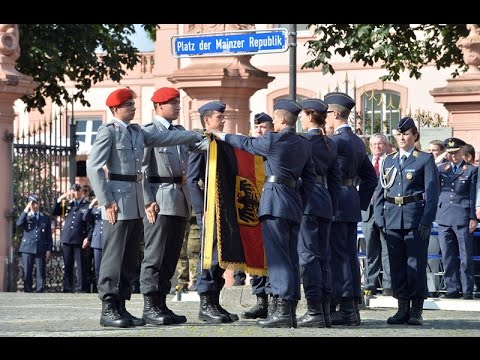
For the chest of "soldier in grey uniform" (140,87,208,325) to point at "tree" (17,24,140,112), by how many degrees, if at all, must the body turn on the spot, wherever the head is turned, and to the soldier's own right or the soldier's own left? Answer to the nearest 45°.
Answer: approximately 135° to the soldier's own left

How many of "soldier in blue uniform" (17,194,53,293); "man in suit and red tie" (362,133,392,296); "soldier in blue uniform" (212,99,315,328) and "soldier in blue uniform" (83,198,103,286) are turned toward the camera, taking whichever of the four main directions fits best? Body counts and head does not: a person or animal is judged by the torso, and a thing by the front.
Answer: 3

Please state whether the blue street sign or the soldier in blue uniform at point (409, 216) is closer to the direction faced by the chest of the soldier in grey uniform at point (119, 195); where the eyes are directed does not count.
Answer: the soldier in blue uniform

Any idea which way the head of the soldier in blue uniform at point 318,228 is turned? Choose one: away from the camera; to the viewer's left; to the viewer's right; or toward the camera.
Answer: to the viewer's left

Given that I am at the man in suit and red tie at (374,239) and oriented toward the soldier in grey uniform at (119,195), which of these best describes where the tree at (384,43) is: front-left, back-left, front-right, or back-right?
back-right

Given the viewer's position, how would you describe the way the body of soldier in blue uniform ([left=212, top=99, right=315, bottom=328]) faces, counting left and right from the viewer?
facing away from the viewer and to the left of the viewer

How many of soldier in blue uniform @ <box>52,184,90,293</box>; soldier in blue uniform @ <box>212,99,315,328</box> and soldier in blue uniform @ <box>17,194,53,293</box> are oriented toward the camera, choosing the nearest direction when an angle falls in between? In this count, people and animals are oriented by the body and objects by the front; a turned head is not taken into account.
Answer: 2
